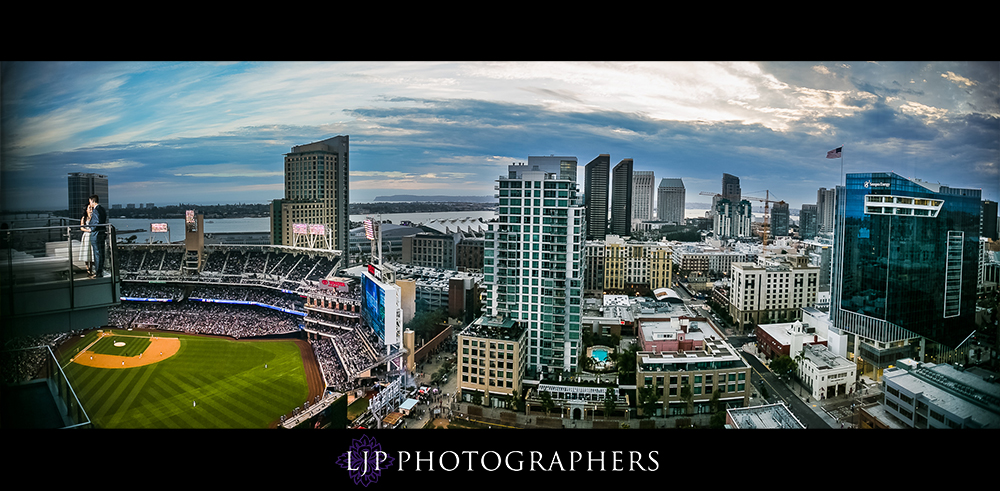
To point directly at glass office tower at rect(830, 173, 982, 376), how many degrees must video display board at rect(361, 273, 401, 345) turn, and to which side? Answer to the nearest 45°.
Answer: approximately 135° to its left

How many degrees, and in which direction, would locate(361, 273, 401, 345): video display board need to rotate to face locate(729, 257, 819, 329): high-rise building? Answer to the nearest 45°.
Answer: approximately 135° to its left

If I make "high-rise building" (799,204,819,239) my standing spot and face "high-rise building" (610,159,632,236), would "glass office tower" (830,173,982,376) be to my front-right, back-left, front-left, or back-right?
back-left

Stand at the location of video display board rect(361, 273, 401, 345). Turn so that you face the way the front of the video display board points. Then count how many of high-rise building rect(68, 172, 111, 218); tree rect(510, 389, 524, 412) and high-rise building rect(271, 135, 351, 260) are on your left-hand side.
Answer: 1

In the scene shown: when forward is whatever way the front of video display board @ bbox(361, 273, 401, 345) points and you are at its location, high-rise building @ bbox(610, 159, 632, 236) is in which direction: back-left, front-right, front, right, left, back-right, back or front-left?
back

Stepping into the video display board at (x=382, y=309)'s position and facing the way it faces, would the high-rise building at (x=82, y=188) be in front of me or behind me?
in front

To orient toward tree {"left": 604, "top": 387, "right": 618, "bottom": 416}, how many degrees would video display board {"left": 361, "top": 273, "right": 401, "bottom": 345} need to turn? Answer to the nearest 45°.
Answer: approximately 90° to its left

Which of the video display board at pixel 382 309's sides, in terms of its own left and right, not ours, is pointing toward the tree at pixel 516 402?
left

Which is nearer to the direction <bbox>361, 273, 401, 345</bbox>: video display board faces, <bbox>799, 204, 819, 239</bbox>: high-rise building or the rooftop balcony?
the rooftop balcony

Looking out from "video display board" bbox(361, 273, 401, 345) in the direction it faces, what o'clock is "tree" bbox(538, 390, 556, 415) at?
The tree is roughly at 9 o'clock from the video display board.

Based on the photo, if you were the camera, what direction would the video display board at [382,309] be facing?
facing the viewer and to the left of the viewer

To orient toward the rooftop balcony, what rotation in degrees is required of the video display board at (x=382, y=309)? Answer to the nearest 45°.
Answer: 0° — it already faces it

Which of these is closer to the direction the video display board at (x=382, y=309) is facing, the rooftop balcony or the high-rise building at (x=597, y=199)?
the rooftop balcony

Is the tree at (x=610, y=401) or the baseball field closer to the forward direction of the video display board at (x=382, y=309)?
the baseball field

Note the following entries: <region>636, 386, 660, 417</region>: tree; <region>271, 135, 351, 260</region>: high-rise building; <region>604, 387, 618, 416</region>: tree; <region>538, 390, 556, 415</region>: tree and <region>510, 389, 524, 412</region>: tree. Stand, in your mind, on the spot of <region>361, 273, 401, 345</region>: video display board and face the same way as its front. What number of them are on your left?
4

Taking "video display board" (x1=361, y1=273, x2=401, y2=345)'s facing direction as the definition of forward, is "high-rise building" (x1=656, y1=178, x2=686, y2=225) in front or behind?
behind
